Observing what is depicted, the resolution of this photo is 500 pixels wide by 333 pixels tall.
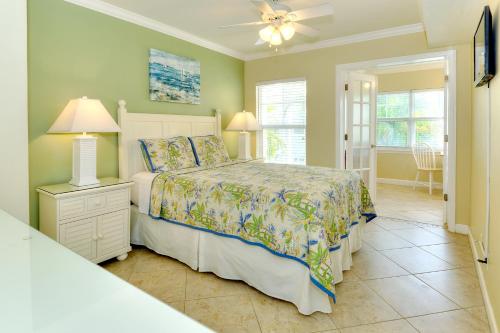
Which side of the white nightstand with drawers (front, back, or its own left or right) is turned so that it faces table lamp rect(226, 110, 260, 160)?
left

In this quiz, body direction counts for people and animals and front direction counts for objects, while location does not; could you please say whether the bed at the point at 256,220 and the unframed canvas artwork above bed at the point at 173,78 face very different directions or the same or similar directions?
same or similar directions

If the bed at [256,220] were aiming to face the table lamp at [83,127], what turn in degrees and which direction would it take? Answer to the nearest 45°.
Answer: approximately 135° to its right

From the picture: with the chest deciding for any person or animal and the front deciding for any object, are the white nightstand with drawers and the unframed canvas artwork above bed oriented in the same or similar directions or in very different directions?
same or similar directions

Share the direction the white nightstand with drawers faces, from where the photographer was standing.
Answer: facing the viewer and to the right of the viewer

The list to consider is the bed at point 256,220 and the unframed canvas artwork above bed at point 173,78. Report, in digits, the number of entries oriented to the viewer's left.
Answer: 0

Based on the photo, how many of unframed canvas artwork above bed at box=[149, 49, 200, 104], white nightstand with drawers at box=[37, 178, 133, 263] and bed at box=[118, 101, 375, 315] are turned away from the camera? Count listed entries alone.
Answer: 0

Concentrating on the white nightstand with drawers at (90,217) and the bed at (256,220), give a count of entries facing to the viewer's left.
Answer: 0

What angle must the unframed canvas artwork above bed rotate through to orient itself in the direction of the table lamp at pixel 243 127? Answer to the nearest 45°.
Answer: approximately 90° to its left

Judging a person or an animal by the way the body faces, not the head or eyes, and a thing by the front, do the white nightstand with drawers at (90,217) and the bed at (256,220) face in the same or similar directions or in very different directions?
same or similar directions
